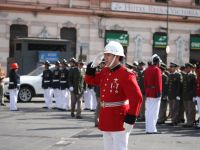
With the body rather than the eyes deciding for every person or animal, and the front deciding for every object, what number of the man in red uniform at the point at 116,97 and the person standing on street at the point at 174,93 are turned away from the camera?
0

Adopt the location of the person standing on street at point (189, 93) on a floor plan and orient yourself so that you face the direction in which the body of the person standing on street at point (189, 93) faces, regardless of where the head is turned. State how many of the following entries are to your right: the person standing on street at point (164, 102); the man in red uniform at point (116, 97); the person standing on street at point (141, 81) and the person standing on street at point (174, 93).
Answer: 3

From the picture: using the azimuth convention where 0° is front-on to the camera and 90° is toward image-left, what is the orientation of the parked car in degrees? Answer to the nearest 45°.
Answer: approximately 90°

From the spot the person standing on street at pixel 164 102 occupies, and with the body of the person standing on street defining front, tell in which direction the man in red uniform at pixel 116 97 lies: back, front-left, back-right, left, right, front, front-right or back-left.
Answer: front-left

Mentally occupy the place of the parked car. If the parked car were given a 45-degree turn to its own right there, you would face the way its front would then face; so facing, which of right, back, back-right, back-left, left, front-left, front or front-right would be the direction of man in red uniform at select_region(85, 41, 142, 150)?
back-left
